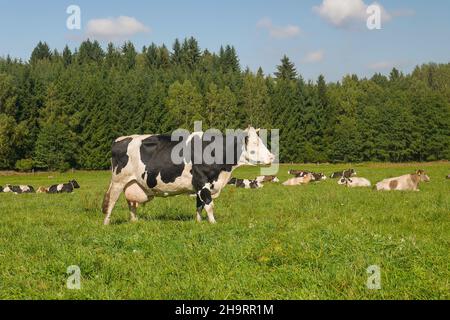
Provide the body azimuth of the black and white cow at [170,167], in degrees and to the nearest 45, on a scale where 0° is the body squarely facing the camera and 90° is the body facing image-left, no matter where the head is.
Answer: approximately 270°

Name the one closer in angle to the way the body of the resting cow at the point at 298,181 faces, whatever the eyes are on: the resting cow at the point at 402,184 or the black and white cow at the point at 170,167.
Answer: the resting cow

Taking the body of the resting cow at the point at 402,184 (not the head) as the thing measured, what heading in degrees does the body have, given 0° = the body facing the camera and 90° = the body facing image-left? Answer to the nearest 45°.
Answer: approximately 270°

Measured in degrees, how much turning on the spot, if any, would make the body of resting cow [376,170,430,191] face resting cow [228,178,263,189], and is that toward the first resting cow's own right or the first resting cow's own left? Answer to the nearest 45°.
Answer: approximately 135° to the first resting cow's own left

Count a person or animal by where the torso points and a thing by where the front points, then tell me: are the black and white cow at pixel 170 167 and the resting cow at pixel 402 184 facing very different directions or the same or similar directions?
same or similar directions

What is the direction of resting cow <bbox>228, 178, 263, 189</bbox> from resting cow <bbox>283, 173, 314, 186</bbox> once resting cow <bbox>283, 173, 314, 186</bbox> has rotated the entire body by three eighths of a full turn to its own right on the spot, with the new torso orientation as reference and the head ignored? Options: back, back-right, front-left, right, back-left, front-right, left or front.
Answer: front

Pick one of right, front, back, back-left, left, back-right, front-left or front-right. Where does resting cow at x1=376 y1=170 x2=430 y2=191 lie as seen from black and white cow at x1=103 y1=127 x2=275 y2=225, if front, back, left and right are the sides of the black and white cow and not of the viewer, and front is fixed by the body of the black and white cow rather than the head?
front-left

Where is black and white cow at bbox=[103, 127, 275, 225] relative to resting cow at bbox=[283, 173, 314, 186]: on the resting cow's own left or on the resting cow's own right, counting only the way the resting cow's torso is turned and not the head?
on the resting cow's own right

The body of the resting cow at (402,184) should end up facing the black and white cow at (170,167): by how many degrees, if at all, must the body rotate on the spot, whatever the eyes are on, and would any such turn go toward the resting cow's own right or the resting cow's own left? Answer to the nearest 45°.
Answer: approximately 90° to the resting cow's own right
